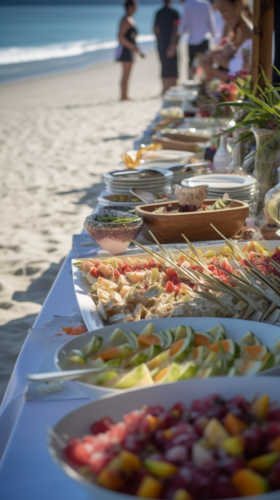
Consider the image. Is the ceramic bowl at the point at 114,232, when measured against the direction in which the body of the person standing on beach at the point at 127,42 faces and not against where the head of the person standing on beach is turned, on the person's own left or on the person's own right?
on the person's own right
